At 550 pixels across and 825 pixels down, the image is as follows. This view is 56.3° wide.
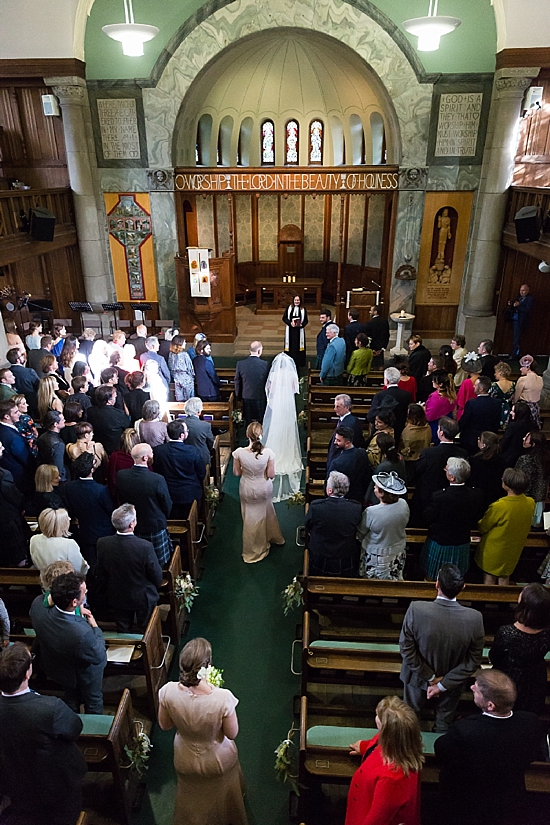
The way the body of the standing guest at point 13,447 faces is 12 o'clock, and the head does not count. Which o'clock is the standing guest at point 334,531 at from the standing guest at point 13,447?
the standing guest at point 334,531 is roughly at 3 o'clock from the standing guest at point 13,447.

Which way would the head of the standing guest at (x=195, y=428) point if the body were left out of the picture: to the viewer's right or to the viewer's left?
to the viewer's right

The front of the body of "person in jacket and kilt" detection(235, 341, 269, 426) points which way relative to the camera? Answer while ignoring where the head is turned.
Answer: away from the camera

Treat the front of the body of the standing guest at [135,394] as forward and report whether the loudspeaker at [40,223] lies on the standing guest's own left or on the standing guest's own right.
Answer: on the standing guest's own left

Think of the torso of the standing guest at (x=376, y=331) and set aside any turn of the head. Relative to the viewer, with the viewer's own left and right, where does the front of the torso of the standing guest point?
facing away from the viewer and to the left of the viewer

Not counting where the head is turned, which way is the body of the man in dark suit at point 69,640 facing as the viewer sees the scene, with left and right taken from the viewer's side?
facing away from the viewer and to the right of the viewer

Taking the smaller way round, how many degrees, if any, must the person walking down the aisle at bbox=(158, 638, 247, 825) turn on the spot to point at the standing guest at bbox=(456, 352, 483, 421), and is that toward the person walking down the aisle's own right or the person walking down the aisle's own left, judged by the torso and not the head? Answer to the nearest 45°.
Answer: approximately 45° to the person walking down the aisle's own right

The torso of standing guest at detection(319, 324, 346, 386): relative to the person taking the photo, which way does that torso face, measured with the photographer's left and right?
facing away from the viewer and to the left of the viewer

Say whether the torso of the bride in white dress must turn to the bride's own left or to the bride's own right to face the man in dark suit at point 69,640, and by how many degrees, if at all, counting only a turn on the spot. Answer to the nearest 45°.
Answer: approximately 180°

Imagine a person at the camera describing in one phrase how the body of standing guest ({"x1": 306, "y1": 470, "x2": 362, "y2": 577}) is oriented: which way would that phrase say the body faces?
away from the camera

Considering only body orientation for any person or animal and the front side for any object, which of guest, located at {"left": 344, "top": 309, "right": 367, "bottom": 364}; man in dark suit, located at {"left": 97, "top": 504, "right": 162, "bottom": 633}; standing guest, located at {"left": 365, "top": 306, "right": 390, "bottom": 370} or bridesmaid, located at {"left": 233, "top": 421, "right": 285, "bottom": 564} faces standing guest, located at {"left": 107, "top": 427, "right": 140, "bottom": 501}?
the man in dark suit

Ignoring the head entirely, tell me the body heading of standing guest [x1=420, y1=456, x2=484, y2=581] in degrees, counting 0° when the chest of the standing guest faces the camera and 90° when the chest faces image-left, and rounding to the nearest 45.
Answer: approximately 180°

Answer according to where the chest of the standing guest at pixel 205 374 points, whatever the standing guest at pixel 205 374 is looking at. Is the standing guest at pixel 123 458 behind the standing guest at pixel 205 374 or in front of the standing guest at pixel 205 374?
behind

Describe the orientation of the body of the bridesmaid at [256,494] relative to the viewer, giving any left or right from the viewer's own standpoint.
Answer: facing away from the viewer

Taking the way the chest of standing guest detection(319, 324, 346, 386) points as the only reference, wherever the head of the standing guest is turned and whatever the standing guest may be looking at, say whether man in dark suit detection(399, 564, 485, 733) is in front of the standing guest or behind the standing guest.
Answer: behind

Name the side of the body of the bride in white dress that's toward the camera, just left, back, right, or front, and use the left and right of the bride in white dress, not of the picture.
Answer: back

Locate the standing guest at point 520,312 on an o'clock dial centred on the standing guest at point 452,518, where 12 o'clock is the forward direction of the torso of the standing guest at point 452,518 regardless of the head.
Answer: the standing guest at point 520,312 is roughly at 12 o'clock from the standing guest at point 452,518.

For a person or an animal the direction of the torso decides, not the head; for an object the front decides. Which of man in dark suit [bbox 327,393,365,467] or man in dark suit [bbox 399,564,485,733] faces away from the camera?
man in dark suit [bbox 399,564,485,733]
